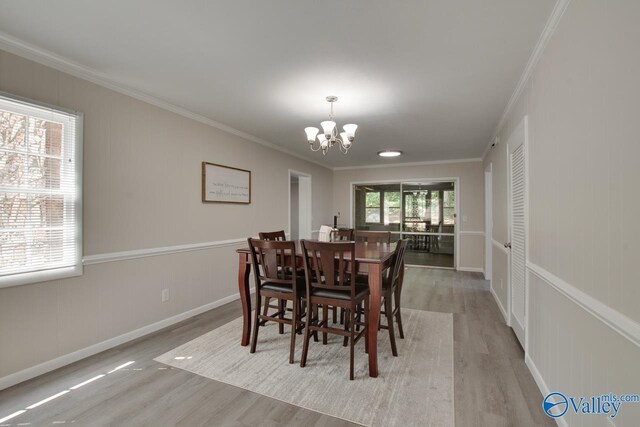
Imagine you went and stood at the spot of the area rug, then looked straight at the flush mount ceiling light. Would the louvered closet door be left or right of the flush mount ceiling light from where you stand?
right

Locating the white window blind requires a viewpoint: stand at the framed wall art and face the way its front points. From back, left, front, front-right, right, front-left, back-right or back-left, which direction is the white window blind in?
right

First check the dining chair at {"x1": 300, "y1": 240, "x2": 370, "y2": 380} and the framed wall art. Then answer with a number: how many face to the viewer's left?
0

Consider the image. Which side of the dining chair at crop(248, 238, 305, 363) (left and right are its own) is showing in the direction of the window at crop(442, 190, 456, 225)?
front

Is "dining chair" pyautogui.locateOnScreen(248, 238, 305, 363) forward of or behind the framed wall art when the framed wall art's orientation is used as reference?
forward

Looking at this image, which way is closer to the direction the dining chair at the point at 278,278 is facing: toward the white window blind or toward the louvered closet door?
the louvered closet door

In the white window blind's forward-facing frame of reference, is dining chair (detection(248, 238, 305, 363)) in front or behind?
in front

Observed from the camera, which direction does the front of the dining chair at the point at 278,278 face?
facing away from the viewer and to the right of the viewer

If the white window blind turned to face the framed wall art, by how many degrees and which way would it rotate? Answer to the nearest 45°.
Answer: approximately 45° to its left

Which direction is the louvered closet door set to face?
to the viewer's left

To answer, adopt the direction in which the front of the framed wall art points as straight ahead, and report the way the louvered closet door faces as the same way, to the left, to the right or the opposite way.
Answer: the opposite way

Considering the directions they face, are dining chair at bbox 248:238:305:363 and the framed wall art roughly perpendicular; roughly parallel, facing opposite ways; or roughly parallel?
roughly perpendicular

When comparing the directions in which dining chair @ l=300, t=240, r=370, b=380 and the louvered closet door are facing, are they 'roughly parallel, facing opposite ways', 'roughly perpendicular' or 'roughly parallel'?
roughly perpendicular

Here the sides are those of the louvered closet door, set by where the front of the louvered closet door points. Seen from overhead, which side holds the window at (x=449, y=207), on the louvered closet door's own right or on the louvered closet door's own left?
on the louvered closet door's own right
